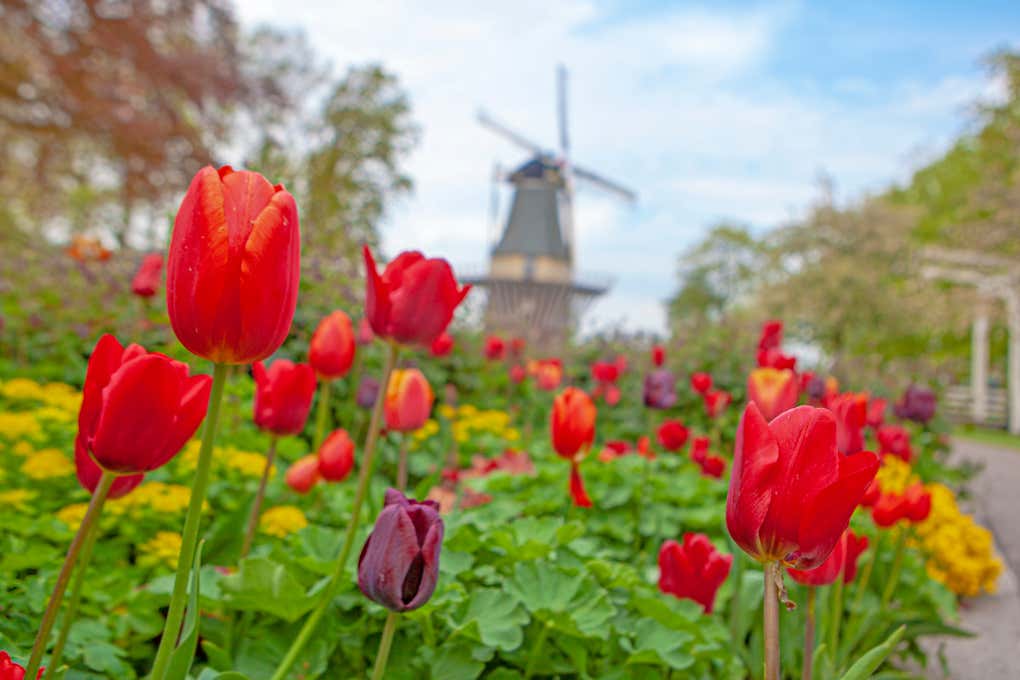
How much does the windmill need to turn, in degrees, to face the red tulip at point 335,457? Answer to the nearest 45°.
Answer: approximately 45° to its right

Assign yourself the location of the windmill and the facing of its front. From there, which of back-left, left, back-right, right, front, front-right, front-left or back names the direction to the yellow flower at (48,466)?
front-right

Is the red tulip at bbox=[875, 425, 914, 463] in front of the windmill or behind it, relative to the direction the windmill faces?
in front

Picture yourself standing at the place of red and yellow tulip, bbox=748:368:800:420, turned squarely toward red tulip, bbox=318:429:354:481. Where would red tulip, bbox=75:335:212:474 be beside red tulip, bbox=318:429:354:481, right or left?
left

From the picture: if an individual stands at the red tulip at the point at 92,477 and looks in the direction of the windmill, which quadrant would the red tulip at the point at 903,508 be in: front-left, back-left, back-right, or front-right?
front-right

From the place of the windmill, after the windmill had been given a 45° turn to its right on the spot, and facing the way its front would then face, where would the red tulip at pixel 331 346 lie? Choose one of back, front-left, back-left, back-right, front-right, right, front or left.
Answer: front

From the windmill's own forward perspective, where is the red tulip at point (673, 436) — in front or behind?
in front

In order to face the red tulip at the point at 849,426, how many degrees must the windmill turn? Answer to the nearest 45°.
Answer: approximately 45° to its right

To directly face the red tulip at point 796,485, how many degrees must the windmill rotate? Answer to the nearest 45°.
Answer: approximately 45° to its right

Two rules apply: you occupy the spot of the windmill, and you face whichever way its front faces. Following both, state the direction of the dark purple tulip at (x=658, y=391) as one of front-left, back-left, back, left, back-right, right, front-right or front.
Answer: front-right

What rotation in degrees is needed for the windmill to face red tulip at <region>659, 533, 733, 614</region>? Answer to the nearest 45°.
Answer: approximately 45° to its right

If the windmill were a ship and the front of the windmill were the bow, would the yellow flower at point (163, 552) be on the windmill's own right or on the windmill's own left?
on the windmill's own right

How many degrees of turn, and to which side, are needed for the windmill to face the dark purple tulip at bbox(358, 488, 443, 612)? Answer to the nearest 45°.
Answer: approximately 45° to its right

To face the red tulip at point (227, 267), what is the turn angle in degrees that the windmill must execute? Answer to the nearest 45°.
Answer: approximately 45° to its right

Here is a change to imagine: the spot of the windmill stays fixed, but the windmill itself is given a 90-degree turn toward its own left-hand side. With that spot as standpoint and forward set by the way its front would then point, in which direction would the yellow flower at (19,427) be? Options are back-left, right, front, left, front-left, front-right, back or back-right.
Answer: back-right

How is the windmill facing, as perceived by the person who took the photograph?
facing the viewer and to the right of the viewer
